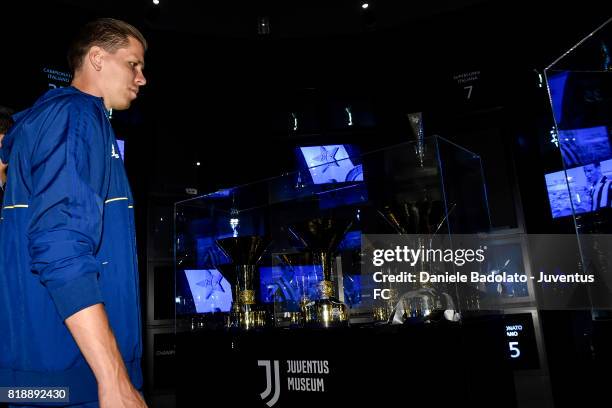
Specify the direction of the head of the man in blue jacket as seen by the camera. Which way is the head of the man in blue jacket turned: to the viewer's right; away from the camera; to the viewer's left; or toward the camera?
to the viewer's right

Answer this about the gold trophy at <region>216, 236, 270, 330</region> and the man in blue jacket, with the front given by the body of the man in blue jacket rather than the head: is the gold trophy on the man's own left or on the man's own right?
on the man's own left

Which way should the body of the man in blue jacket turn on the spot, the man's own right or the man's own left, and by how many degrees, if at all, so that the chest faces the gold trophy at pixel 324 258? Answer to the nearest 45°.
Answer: approximately 45° to the man's own left

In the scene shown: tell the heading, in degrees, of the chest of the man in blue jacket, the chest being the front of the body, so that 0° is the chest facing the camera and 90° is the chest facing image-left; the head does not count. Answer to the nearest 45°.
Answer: approximately 270°

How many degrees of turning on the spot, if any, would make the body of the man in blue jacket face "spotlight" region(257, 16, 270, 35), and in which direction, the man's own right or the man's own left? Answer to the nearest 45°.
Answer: approximately 45° to the man's own left
